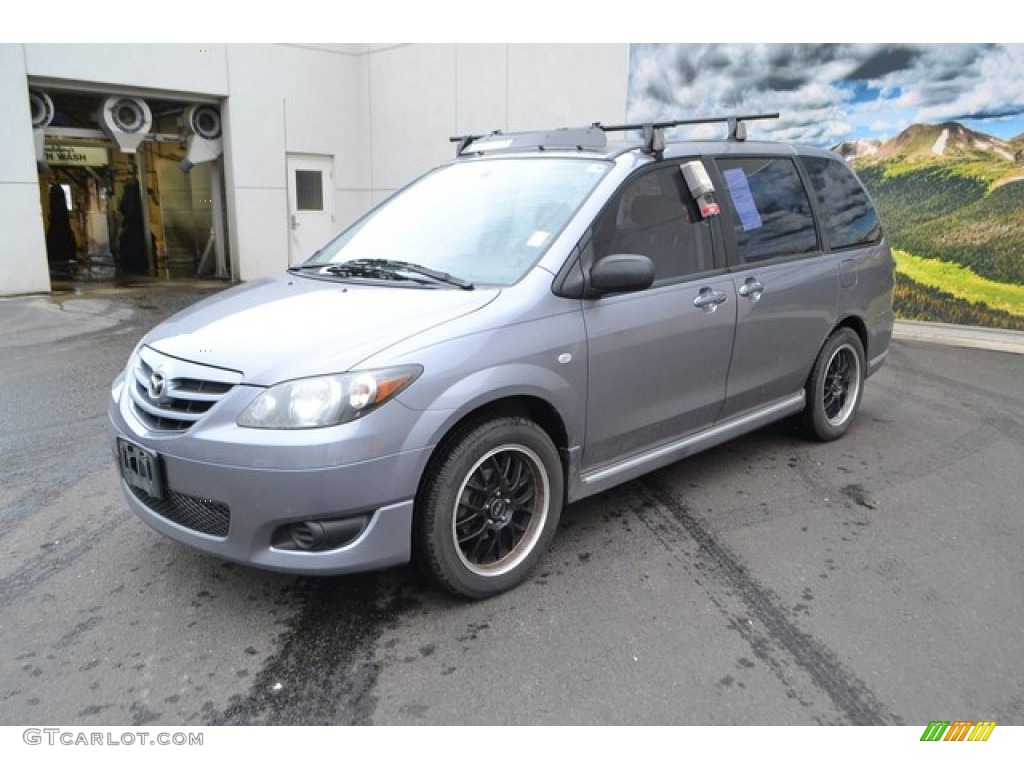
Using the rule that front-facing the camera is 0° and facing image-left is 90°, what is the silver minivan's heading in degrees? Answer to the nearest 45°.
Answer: approximately 45°

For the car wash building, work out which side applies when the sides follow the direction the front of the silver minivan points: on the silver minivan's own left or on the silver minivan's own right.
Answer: on the silver minivan's own right
